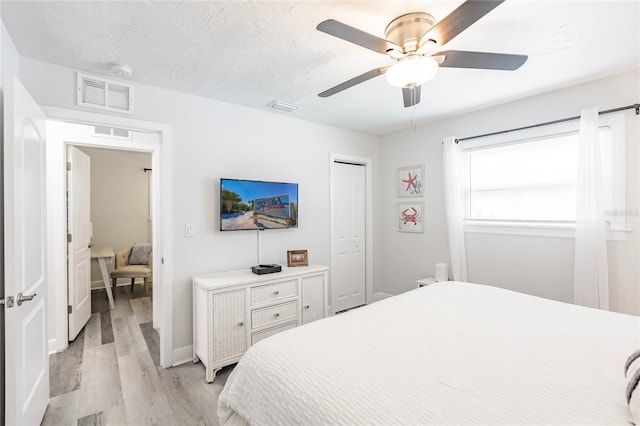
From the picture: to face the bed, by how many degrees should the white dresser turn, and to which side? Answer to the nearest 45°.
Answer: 0° — it already faces it

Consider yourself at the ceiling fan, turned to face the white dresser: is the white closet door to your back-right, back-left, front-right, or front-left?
front-right

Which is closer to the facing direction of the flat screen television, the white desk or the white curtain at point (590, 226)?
the white curtain

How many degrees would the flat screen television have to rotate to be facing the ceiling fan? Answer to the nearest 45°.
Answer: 0° — it already faces it

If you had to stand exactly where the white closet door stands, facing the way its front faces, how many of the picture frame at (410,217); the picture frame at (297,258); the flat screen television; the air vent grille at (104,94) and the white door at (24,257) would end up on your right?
4

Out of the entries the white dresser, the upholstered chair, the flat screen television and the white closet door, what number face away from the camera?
0

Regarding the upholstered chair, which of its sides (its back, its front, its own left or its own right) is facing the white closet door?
left

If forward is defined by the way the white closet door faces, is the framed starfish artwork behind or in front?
in front

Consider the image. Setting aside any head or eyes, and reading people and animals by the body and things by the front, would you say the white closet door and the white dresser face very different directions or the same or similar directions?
same or similar directions

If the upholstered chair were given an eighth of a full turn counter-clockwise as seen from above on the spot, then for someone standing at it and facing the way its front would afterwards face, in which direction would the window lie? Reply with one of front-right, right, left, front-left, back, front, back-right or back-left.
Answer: front-left

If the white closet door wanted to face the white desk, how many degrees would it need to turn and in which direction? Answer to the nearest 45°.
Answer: approximately 135° to its right

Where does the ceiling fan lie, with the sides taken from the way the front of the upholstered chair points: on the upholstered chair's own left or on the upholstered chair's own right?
on the upholstered chair's own left

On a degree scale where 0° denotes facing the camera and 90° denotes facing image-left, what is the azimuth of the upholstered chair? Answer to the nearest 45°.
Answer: approximately 45°

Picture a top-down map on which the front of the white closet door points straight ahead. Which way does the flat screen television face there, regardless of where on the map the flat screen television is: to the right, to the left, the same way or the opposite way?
the same way

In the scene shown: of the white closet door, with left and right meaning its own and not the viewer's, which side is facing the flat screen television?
right

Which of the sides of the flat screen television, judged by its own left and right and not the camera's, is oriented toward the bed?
front

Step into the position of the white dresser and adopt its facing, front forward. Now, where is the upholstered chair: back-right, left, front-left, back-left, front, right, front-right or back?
back

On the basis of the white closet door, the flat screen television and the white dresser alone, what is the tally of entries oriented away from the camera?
0

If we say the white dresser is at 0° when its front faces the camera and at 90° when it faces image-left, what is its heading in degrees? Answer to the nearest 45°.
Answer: approximately 315°

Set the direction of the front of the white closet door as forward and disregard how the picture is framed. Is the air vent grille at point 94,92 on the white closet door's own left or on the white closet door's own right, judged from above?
on the white closet door's own right
